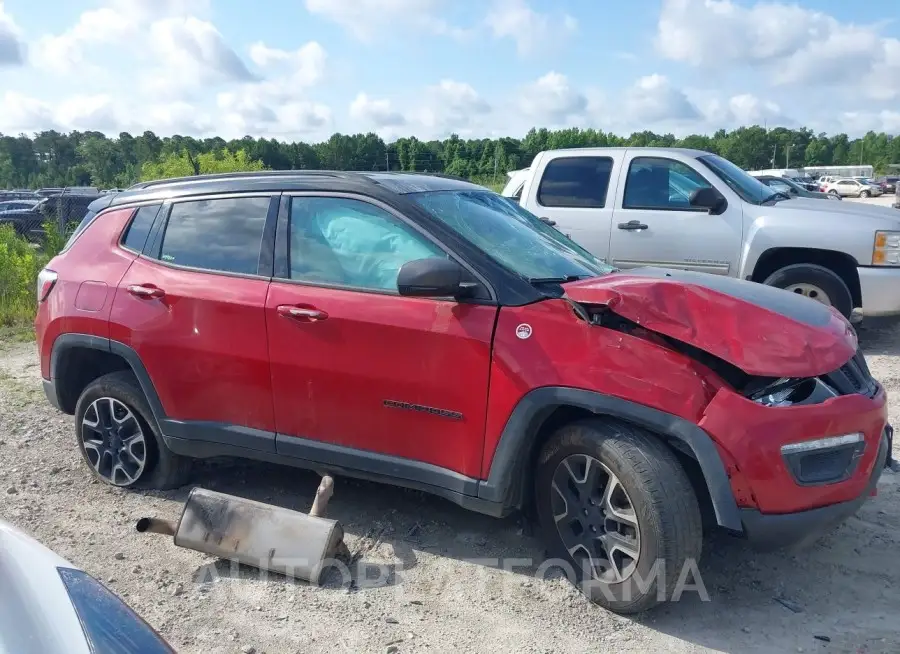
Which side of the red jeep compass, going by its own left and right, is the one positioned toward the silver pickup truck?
left

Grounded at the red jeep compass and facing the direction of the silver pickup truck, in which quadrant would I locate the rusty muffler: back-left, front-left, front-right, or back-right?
back-left

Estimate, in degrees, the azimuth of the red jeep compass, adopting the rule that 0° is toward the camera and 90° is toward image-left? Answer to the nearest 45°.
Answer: approximately 315°

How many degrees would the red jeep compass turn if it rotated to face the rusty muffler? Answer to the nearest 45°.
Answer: approximately 135° to its right
